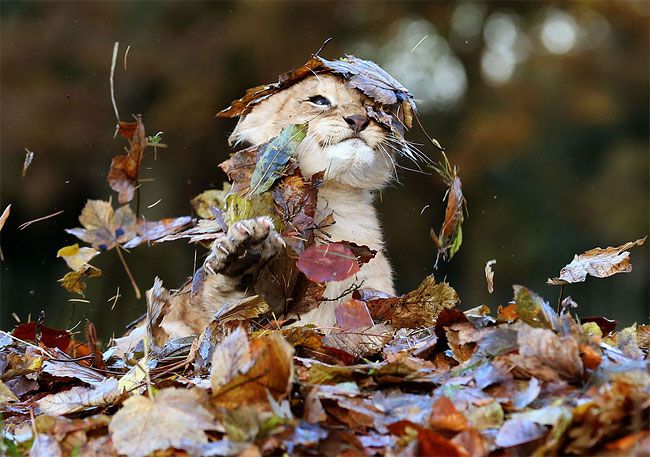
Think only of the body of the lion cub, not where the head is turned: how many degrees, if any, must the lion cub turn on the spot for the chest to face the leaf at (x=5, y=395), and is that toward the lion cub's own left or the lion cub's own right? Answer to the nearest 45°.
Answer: approximately 90° to the lion cub's own right

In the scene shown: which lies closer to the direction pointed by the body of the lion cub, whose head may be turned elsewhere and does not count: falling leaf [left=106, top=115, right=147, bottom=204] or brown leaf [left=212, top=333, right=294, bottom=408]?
the brown leaf

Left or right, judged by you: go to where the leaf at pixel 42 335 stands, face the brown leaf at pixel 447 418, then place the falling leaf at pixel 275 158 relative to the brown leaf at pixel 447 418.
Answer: left

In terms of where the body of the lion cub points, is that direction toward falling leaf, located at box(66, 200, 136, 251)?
no

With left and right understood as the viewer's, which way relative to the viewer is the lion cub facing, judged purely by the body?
facing the viewer and to the right of the viewer

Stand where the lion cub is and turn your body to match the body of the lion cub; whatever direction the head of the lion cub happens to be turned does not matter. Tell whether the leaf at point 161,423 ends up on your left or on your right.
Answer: on your right

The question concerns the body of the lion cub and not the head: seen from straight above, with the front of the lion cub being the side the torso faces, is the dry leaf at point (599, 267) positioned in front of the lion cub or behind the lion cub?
in front

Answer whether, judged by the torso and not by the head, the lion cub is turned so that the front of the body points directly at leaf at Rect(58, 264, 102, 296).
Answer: no

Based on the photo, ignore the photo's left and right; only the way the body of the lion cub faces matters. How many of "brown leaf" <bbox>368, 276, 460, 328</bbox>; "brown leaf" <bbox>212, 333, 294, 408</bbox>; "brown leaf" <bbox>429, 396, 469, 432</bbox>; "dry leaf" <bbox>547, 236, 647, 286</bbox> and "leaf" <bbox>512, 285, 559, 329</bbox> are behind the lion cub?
0
